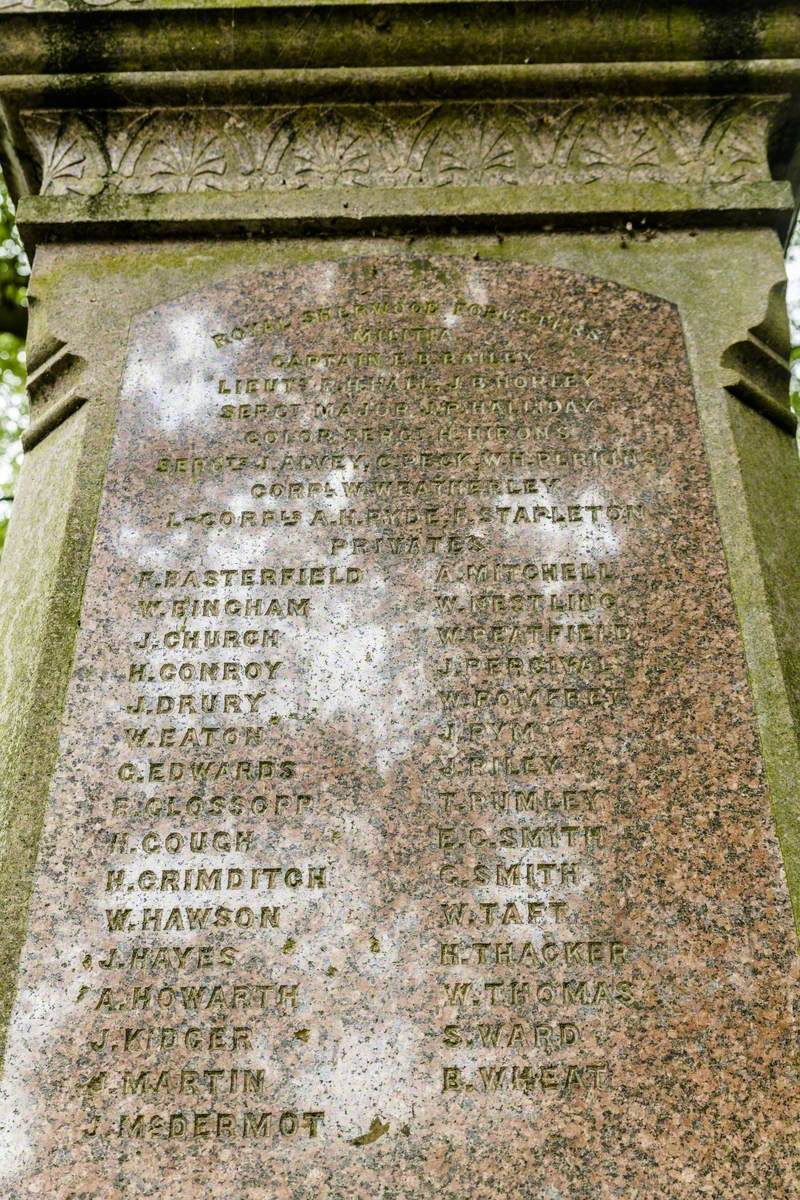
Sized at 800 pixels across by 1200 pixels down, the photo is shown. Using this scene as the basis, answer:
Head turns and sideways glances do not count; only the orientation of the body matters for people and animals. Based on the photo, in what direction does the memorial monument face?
toward the camera
